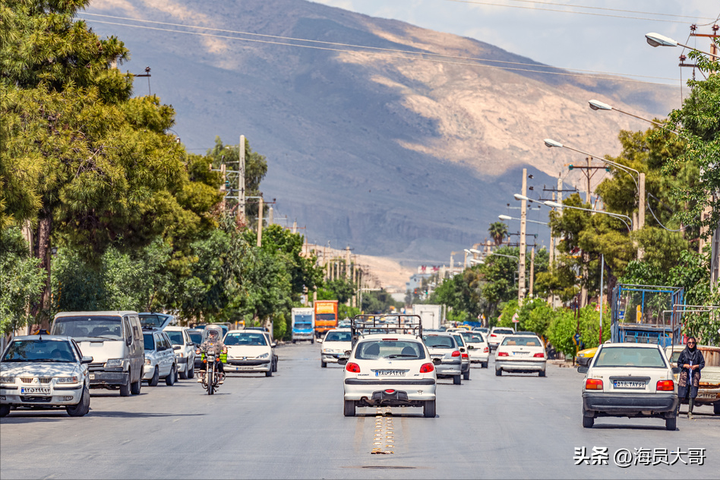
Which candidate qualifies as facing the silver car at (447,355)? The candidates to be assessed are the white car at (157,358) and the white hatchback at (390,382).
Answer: the white hatchback

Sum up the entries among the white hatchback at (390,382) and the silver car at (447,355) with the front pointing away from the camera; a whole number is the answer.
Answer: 2

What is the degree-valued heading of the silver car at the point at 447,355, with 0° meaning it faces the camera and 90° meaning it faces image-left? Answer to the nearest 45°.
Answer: approximately 180°

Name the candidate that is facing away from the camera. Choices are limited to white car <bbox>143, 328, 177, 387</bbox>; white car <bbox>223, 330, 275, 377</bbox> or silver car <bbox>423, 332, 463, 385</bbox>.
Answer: the silver car

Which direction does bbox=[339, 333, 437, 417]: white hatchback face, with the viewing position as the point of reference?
facing away from the viewer

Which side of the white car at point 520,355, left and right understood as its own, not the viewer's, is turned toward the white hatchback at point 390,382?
back

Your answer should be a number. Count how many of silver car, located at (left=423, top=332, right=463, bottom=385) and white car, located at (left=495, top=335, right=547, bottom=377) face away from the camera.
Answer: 2
